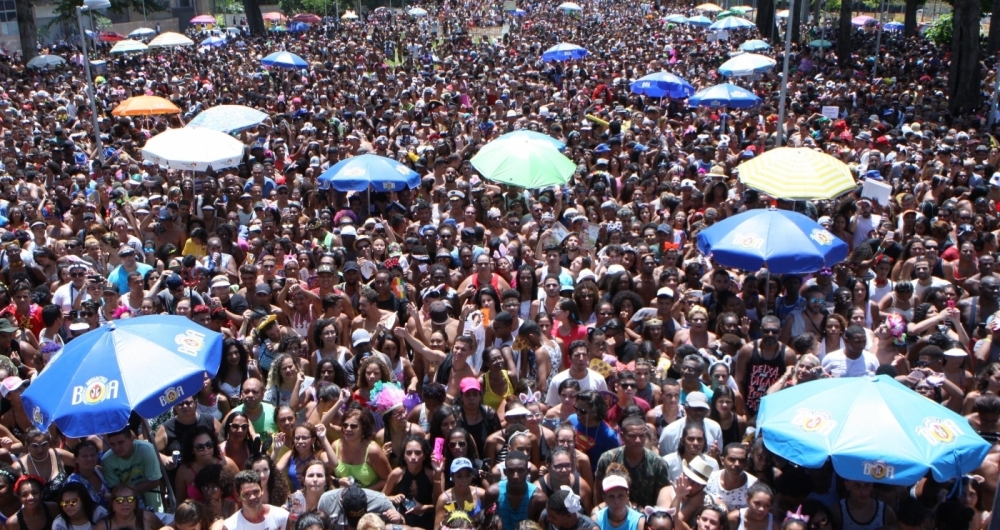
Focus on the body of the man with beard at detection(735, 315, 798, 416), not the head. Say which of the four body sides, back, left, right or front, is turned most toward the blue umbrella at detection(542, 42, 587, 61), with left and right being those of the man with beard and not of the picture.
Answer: back

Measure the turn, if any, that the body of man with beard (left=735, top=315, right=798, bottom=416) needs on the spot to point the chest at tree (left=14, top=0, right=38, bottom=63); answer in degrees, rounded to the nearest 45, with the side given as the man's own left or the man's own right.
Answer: approximately 135° to the man's own right

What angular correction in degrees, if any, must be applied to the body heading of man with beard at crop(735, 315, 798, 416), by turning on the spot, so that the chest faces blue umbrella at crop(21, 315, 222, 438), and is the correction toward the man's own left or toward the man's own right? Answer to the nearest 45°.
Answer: approximately 45° to the man's own right

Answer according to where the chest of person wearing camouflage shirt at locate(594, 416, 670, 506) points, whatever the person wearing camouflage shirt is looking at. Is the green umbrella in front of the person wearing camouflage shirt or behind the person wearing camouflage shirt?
behind

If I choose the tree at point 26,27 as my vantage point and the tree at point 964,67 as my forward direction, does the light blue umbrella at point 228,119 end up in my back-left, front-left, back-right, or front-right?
front-right

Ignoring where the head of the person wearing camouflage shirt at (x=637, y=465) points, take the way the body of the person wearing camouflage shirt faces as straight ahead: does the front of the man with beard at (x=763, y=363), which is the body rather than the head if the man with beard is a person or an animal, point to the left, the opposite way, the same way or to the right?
the same way

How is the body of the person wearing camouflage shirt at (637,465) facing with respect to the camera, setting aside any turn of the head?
toward the camera

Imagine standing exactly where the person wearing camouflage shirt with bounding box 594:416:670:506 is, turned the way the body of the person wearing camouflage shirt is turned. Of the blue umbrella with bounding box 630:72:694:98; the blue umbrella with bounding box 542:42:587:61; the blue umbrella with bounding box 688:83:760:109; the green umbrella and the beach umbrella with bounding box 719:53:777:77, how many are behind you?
5

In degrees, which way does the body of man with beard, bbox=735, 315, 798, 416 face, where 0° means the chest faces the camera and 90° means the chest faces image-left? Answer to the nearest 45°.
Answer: approximately 0°

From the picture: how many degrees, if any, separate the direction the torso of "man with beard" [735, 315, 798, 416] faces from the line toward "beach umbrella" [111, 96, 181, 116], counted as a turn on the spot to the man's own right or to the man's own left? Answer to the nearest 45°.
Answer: approximately 135° to the man's own right

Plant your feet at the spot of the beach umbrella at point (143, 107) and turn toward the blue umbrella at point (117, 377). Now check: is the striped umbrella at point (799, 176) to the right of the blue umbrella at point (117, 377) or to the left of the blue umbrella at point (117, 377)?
left

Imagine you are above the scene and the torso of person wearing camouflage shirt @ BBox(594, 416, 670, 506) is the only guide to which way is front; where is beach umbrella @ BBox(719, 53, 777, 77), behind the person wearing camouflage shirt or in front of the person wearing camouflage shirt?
behind

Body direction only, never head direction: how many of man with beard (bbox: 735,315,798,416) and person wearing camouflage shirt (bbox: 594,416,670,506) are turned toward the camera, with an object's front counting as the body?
2

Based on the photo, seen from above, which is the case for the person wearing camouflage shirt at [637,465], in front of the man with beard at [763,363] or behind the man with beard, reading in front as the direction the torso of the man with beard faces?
in front

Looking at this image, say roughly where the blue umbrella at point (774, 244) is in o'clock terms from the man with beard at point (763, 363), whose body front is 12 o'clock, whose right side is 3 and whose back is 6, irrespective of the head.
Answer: The blue umbrella is roughly at 6 o'clock from the man with beard.

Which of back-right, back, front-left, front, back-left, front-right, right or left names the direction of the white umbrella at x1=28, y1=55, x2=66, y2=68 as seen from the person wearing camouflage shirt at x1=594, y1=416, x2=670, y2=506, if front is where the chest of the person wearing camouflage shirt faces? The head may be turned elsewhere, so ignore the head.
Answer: back-right
